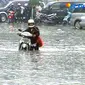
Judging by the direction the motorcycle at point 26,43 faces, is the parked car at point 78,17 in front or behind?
behind

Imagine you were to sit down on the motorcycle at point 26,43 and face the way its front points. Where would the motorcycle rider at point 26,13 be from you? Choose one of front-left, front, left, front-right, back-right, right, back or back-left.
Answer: back-right

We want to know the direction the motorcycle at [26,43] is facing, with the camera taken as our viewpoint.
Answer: facing the viewer and to the left of the viewer

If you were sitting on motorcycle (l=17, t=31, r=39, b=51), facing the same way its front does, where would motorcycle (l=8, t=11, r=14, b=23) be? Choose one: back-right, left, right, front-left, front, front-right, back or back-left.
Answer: back-right

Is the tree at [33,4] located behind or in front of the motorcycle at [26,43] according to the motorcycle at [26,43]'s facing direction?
behind

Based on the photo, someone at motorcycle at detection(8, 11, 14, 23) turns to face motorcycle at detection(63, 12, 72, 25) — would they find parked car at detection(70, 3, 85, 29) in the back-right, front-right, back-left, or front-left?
front-right
